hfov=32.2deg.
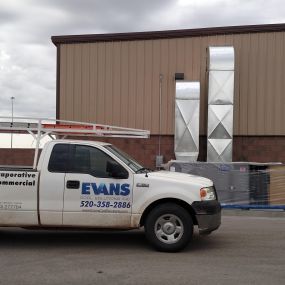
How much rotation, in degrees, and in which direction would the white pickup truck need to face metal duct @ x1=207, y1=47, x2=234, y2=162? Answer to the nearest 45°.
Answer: approximately 45° to its left

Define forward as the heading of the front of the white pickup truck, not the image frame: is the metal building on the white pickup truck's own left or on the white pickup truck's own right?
on the white pickup truck's own left

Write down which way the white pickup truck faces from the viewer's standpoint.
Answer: facing to the right of the viewer
